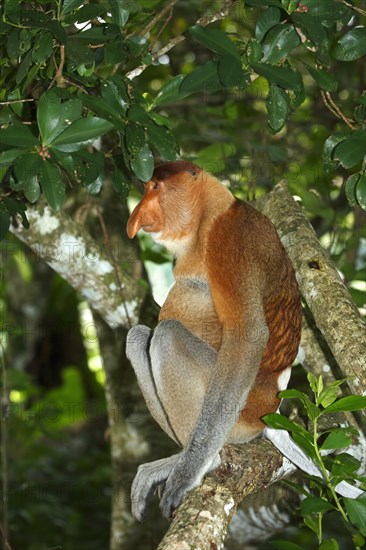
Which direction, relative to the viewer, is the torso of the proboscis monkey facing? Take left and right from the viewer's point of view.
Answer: facing to the left of the viewer
